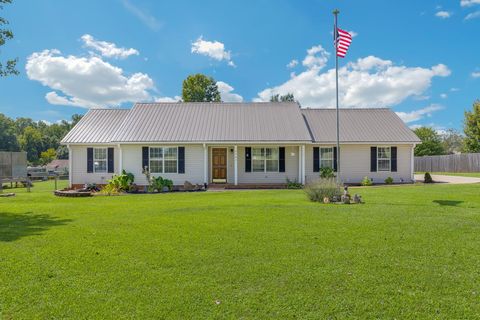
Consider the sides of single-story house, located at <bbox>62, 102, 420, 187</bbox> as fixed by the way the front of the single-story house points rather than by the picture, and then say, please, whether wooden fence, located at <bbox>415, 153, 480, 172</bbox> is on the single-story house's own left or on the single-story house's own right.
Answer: on the single-story house's own left

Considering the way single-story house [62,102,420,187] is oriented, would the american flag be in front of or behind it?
in front

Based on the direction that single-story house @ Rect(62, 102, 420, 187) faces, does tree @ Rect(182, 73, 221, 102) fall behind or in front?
behind

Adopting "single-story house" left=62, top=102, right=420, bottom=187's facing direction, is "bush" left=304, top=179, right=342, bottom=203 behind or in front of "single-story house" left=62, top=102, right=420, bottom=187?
in front

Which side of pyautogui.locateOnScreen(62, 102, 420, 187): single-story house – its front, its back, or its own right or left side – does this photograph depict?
front

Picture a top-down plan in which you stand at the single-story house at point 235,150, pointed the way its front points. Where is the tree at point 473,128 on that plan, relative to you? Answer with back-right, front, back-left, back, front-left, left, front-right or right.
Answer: back-left

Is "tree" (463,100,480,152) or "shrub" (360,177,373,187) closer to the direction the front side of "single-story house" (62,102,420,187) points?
the shrub

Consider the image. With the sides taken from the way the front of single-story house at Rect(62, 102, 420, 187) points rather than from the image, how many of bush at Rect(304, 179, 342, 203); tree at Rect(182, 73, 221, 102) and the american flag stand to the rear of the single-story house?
1
